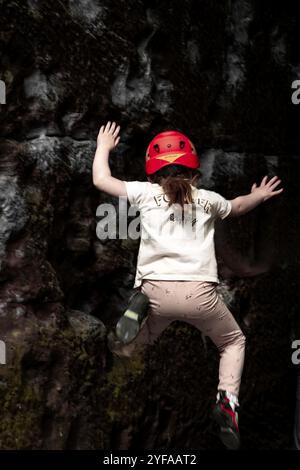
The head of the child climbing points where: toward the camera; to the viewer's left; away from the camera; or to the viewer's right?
away from the camera

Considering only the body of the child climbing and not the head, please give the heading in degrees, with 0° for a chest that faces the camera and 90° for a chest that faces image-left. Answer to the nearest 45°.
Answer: approximately 180°
